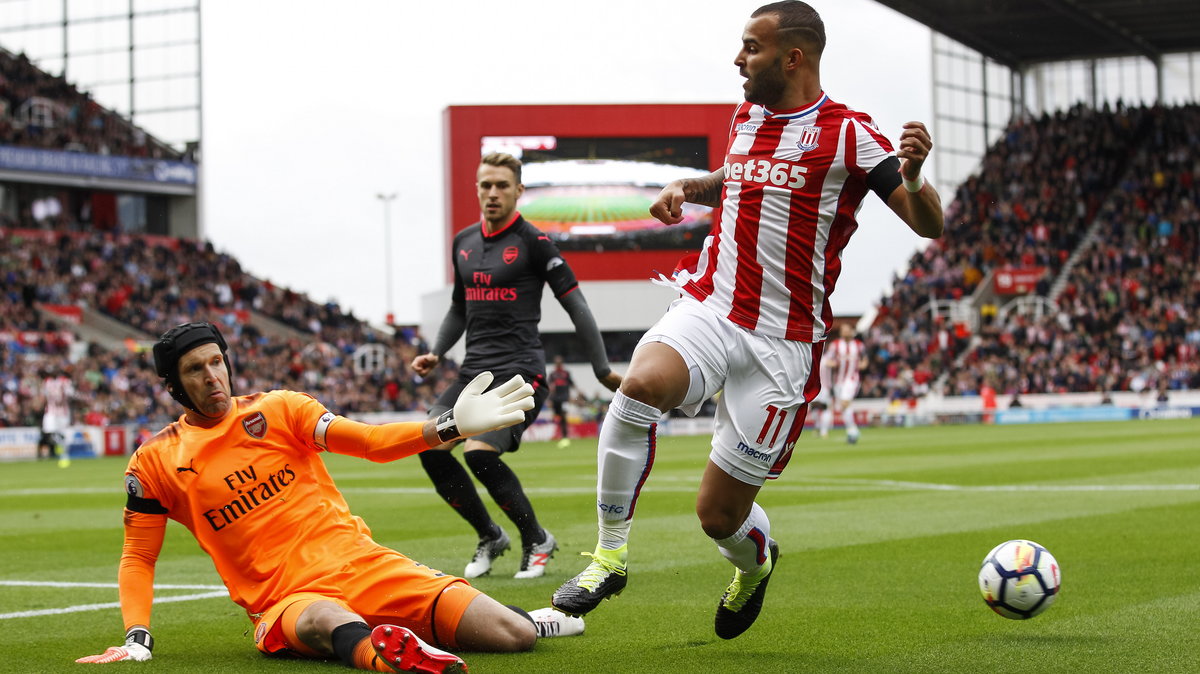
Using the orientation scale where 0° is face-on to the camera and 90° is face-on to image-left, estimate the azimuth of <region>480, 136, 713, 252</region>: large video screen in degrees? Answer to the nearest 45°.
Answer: approximately 0°

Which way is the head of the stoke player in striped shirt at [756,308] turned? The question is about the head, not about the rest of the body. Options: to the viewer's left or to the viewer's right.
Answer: to the viewer's left

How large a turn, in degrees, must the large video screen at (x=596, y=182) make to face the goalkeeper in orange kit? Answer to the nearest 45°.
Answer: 0° — it already faces them

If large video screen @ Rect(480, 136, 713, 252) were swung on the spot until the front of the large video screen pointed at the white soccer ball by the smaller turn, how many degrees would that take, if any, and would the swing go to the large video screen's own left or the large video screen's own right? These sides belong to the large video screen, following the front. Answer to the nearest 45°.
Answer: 0° — it already faces it
